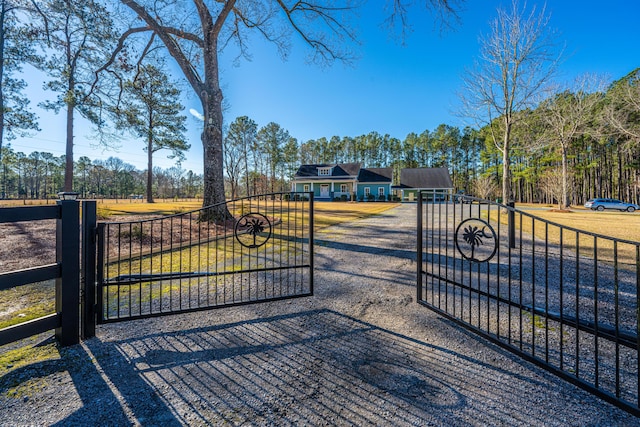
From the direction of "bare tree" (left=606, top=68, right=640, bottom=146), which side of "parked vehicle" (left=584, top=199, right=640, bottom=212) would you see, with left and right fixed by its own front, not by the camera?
right

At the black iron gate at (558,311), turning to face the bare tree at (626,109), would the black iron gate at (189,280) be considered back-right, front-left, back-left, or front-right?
back-left
